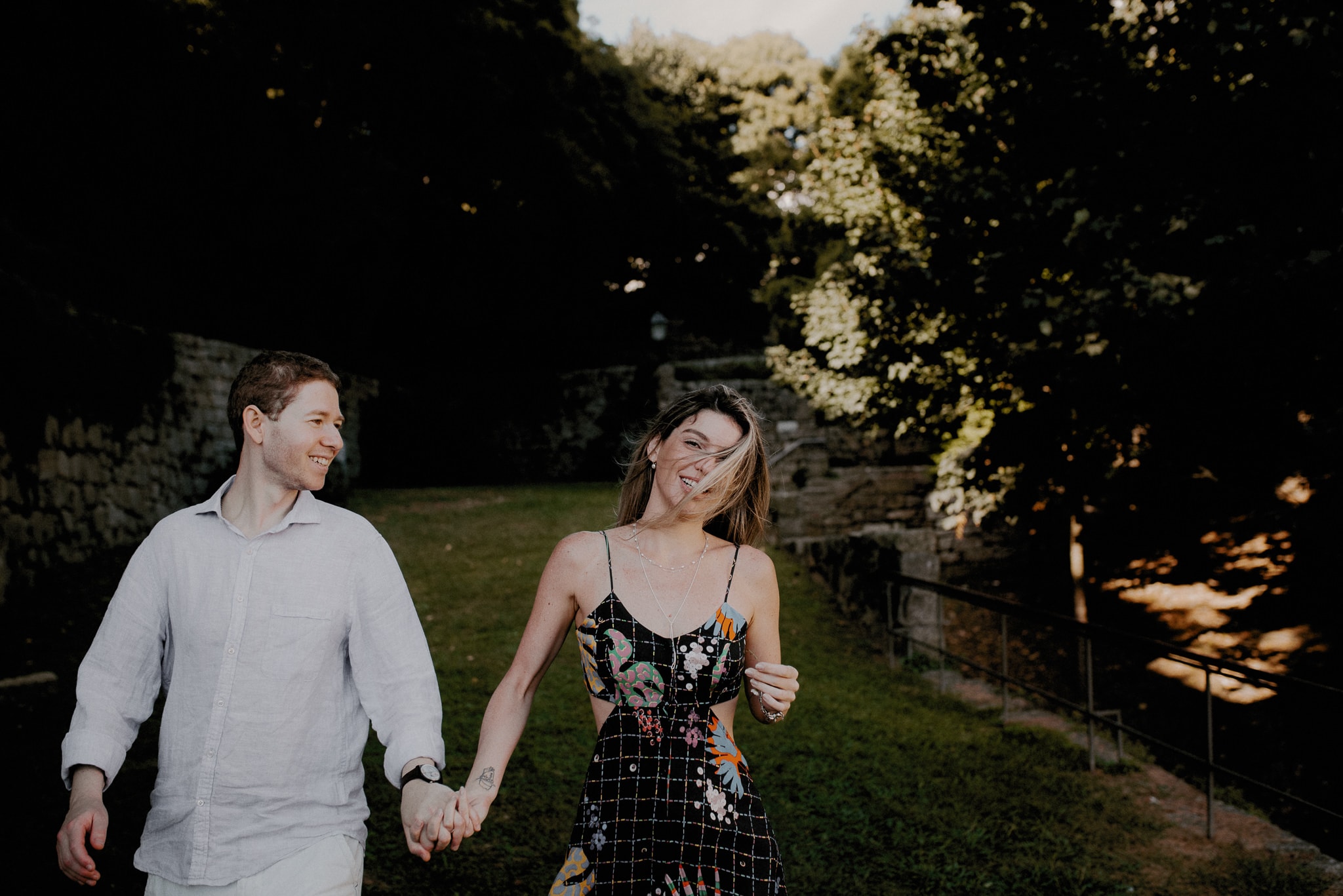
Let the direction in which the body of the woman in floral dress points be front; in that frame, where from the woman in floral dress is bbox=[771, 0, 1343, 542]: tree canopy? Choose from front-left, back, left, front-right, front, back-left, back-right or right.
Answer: back-left

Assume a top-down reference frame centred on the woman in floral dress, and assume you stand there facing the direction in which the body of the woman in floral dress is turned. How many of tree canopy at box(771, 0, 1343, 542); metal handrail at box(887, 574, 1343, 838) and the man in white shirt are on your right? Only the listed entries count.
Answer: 1

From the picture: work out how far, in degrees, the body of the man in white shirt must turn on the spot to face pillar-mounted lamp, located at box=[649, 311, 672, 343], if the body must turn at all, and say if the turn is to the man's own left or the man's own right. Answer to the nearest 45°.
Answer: approximately 135° to the man's own left

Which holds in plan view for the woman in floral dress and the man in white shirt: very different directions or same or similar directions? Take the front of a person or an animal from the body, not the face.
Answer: same or similar directions

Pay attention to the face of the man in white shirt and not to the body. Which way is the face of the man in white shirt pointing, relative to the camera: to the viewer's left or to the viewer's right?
to the viewer's right

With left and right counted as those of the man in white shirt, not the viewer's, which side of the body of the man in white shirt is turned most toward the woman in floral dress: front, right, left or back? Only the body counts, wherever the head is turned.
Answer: left

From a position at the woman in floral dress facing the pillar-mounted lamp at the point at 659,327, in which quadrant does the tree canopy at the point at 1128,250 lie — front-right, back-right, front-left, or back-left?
front-right

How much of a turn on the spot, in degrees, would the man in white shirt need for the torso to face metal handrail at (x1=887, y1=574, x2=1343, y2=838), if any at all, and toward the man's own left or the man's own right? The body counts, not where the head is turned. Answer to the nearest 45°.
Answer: approximately 90° to the man's own left

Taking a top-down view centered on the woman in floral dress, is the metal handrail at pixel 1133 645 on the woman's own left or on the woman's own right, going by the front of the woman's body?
on the woman's own left

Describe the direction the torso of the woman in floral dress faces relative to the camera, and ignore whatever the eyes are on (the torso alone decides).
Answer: toward the camera

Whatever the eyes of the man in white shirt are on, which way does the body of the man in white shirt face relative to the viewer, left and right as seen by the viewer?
facing the viewer

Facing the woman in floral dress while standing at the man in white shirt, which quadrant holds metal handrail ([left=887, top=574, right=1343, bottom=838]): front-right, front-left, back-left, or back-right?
front-left

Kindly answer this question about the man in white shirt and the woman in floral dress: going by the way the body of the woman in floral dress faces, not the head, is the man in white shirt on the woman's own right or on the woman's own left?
on the woman's own right

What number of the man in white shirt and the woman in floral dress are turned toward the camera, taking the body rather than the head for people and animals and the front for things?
2

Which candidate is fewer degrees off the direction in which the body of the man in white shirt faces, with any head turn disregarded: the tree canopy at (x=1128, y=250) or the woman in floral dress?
the woman in floral dress
